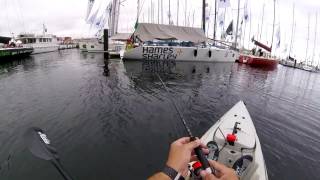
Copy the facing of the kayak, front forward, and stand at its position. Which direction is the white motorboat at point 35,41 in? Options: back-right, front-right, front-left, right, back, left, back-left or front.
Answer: front-left

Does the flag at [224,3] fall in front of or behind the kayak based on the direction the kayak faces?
in front

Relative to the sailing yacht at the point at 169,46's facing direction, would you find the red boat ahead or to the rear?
ahead

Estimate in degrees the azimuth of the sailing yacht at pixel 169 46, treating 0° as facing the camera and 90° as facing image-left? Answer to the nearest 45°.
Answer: approximately 270°

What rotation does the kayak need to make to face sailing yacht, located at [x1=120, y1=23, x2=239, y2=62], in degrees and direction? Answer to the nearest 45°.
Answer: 0° — it already faces it

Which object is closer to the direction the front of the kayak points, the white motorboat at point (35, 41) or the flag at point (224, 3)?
the flag

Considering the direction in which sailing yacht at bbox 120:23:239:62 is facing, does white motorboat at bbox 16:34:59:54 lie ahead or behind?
behind

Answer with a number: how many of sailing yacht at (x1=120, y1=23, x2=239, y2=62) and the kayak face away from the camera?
1

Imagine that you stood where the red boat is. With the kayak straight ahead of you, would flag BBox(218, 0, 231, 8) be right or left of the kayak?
right

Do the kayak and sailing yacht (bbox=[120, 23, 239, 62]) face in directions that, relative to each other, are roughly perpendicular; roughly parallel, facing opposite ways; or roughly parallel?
roughly perpendicular

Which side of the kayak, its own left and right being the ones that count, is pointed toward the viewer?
back

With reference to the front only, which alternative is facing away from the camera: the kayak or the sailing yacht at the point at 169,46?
the kayak
